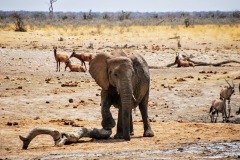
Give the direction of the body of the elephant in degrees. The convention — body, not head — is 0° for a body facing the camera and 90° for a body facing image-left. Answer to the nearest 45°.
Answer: approximately 45°

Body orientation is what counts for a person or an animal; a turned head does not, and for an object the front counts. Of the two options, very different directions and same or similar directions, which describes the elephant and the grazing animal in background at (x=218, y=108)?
very different directions

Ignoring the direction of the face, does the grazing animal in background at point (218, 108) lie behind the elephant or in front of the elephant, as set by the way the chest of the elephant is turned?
behind
